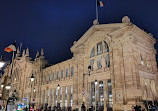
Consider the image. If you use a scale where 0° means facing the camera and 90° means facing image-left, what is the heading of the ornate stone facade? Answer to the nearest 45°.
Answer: approximately 45°
